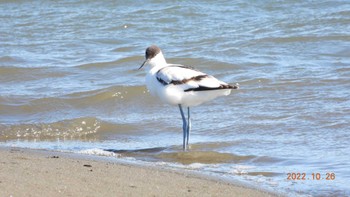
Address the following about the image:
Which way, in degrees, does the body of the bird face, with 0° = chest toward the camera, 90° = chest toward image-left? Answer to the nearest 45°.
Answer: approximately 90°
